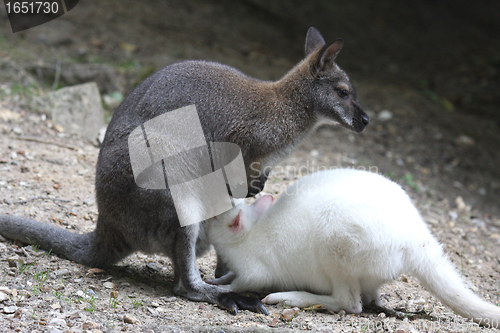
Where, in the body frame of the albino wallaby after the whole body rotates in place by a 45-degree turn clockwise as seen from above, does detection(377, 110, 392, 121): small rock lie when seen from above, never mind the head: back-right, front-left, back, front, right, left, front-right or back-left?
front-right

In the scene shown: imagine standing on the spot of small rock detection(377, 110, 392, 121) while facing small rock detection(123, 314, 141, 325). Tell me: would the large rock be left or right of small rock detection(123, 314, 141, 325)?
right

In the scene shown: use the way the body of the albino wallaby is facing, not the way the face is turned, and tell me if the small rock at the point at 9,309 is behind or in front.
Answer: in front

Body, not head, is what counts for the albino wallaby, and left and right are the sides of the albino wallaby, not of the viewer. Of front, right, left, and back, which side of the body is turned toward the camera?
left

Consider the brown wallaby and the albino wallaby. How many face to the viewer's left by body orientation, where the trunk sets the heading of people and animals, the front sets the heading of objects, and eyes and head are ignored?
1

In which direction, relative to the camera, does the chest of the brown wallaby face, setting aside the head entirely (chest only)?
to the viewer's right

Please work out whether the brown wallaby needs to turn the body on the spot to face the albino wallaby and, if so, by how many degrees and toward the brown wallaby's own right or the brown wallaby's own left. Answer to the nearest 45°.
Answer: approximately 45° to the brown wallaby's own right

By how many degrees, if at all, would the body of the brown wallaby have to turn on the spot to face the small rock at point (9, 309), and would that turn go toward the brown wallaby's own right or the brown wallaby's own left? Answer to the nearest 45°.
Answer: approximately 135° to the brown wallaby's own right

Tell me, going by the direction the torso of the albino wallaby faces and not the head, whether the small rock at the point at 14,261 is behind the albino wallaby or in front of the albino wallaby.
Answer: in front

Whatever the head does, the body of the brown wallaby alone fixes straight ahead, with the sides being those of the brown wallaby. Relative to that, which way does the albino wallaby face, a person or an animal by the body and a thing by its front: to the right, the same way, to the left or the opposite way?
the opposite way
